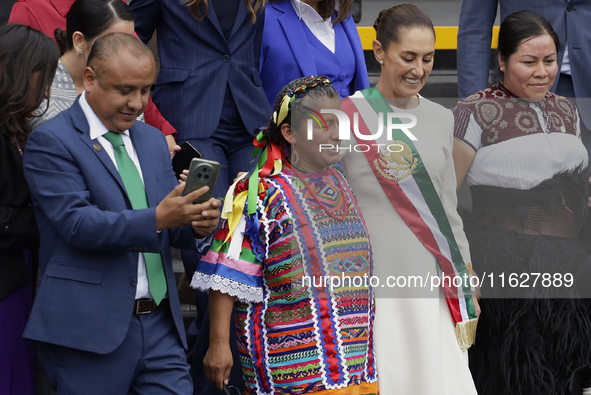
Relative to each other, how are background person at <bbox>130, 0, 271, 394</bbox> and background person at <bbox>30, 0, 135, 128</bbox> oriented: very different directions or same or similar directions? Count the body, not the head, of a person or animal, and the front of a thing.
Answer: same or similar directions

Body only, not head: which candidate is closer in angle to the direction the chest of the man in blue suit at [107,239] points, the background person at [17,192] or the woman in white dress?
the woman in white dress

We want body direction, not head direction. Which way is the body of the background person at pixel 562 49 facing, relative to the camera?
toward the camera

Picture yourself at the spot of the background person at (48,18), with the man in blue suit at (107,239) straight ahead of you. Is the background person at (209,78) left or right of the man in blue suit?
left

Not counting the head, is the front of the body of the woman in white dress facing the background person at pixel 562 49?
no

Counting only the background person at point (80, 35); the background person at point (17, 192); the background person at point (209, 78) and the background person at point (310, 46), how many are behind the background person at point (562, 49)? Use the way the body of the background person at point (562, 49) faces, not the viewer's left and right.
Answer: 0

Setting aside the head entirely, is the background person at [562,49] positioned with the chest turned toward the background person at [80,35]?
no

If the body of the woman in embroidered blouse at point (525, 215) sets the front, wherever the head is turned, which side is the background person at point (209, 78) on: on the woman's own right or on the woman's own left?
on the woman's own right

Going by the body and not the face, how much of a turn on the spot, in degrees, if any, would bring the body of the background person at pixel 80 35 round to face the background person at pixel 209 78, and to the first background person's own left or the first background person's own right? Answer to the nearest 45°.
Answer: approximately 45° to the first background person's own left

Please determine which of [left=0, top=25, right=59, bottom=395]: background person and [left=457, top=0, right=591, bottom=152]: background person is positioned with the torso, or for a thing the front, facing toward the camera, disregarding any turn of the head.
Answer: [left=457, top=0, right=591, bottom=152]: background person

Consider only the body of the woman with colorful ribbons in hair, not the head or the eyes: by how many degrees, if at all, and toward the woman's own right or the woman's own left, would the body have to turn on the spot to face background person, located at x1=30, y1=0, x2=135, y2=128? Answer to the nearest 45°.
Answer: approximately 180°

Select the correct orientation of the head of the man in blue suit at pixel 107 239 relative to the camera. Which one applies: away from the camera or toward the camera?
toward the camera

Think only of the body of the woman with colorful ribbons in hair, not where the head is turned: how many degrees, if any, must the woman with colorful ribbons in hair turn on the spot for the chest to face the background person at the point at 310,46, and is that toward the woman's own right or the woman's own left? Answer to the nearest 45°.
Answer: approximately 135° to the woman's own left

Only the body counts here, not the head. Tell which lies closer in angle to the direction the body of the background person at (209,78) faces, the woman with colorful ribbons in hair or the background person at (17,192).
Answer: the woman with colorful ribbons in hair

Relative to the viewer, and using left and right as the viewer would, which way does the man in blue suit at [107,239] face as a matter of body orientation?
facing the viewer and to the right of the viewer
